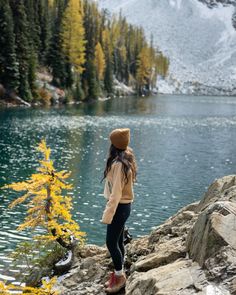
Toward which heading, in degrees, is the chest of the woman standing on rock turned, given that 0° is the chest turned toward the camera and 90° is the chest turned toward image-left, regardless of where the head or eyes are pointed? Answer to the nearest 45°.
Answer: approximately 90°
